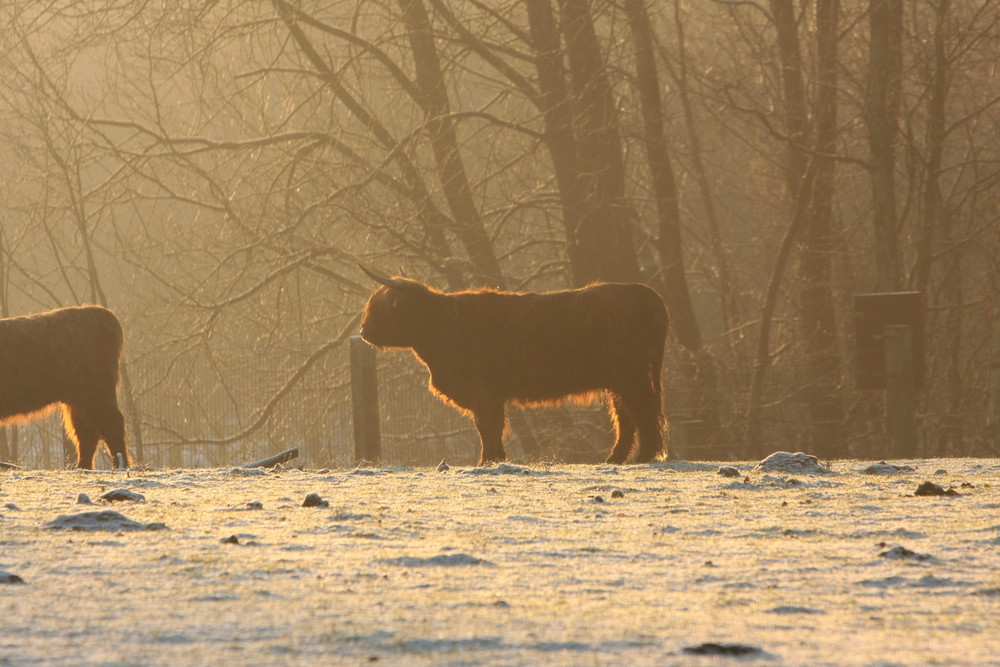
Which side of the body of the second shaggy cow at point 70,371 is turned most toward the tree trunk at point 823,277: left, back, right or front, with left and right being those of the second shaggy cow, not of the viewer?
back

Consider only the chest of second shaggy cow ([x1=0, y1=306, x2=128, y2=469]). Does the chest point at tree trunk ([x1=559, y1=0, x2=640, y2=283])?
no

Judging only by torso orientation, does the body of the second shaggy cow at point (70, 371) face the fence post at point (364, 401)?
no

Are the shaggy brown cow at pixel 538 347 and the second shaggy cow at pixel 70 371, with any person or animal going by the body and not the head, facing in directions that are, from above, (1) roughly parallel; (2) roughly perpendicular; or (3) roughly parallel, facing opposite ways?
roughly parallel

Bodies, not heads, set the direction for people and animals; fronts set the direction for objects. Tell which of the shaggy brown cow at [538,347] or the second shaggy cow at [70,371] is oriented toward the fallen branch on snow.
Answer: the shaggy brown cow

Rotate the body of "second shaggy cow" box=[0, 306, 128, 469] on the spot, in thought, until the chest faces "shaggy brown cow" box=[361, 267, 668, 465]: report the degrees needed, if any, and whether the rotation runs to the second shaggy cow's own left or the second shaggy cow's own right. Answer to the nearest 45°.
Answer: approximately 135° to the second shaggy cow's own left

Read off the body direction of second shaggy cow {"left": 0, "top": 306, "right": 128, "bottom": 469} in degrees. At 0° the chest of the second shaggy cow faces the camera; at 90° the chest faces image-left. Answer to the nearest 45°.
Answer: approximately 90°

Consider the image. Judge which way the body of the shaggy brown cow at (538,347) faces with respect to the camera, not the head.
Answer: to the viewer's left

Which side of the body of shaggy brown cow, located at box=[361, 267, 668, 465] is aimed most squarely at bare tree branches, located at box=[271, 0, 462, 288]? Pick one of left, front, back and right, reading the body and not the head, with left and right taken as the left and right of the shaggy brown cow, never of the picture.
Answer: right

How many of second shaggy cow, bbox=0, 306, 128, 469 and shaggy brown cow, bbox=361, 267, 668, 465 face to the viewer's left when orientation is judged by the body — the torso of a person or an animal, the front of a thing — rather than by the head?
2

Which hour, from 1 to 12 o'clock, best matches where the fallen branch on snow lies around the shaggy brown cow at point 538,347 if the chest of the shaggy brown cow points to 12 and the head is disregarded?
The fallen branch on snow is roughly at 12 o'clock from the shaggy brown cow.
